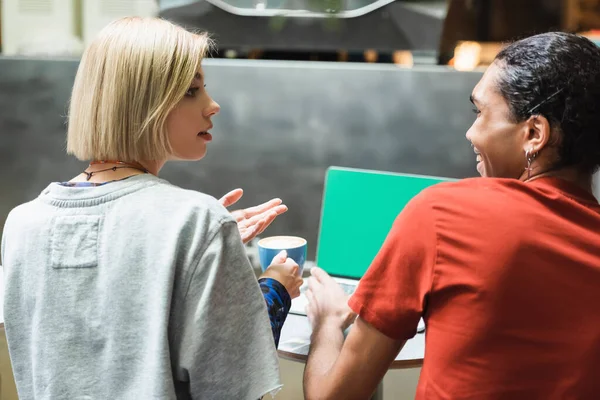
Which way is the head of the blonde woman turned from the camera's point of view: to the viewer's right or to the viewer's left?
to the viewer's right

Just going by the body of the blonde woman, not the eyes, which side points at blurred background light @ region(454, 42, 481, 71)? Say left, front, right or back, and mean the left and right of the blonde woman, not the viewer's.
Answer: front

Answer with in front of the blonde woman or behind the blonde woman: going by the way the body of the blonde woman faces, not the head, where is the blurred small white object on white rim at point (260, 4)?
in front

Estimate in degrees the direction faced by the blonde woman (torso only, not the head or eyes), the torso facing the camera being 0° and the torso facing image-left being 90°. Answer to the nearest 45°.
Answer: approximately 225°

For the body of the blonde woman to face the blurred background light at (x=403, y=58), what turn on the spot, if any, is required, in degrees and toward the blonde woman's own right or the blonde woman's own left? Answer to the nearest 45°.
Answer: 0° — they already face it
